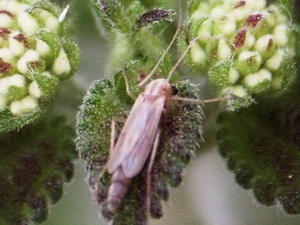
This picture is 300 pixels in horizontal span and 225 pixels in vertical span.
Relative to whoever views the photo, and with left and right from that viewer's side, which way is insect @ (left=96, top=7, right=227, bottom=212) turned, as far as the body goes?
facing away from the viewer and to the right of the viewer
